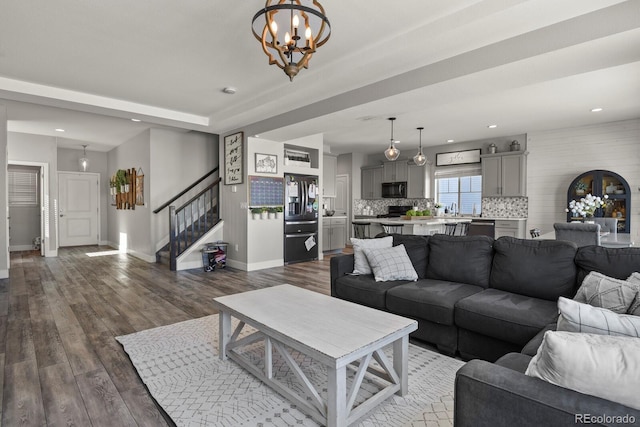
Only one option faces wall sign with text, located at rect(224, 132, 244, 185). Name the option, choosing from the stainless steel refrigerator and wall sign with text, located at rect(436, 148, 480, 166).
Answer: wall sign with text, located at rect(436, 148, 480, 166)

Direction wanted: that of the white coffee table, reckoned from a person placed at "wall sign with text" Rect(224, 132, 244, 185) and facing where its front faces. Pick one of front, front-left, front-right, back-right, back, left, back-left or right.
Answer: front-left

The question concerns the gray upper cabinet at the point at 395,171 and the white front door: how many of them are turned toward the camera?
2

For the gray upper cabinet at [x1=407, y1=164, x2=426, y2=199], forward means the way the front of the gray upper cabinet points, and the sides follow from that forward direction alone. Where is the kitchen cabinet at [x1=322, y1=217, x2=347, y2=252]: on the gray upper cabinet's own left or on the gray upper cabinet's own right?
on the gray upper cabinet's own right

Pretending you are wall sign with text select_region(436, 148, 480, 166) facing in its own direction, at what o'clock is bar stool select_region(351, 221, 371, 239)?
The bar stool is roughly at 12 o'clock from the wall sign with text.

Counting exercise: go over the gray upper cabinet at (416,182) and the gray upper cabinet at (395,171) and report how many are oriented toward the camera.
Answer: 2

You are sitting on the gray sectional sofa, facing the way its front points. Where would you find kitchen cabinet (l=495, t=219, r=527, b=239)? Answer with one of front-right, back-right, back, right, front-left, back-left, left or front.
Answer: back-right

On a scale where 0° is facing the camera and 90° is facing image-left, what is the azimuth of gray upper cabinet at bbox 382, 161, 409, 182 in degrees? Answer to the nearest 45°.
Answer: approximately 0°

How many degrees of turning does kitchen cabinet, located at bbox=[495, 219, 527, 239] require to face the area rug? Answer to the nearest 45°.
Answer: approximately 45° to its left

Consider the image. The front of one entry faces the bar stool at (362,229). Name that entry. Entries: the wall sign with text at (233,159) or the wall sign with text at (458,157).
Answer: the wall sign with text at (458,157)

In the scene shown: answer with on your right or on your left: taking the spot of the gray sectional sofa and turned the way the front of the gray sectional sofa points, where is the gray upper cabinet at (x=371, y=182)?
on your right

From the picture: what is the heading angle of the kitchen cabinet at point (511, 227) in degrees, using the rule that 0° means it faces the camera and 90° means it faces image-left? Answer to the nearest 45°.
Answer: approximately 45°

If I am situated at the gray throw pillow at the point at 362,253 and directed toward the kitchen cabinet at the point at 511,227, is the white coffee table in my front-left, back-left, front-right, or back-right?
back-right

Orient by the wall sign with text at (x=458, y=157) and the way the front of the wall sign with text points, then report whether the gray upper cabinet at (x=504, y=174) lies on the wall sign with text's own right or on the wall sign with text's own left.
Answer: on the wall sign with text's own left

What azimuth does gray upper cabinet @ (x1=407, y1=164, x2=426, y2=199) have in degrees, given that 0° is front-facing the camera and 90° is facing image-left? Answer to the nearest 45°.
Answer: approximately 0°

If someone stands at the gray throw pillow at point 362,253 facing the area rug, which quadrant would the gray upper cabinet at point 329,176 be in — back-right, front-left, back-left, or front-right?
back-right
